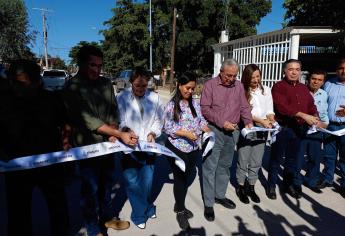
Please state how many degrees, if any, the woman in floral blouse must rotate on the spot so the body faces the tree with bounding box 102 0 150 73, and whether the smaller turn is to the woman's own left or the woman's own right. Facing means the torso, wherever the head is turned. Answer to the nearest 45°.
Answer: approximately 135° to the woman's own left

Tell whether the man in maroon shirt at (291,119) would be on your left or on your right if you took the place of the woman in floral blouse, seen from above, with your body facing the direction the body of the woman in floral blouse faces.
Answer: on your left

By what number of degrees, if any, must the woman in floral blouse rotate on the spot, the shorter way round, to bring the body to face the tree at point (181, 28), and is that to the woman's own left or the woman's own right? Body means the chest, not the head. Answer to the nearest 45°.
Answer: approximately 135° to the woman's own left

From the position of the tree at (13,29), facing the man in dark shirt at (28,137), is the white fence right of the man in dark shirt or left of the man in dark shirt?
left

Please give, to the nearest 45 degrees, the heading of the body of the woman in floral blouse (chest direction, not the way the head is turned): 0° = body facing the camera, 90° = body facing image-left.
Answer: approximately 315°

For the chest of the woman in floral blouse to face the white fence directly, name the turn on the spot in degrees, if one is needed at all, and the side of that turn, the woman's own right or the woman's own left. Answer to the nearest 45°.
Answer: approximately 135° to the woman's own left

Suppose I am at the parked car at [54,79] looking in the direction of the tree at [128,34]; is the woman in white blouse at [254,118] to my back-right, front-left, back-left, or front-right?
back-right

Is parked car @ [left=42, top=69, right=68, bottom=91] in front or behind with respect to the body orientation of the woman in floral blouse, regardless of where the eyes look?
behind

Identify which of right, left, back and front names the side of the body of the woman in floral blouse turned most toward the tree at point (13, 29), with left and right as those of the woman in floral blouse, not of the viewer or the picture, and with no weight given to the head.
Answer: back

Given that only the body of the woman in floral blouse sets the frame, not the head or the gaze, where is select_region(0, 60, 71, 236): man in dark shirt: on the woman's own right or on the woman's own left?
on the woman's own right

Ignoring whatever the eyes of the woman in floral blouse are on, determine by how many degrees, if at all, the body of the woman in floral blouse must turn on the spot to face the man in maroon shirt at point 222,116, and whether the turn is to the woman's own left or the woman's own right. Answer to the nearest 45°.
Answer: approximately 90° to the woman's own left

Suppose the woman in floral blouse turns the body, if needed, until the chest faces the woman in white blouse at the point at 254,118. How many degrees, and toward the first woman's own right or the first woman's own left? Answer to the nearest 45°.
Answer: approximately 90° to the first woman's own left
